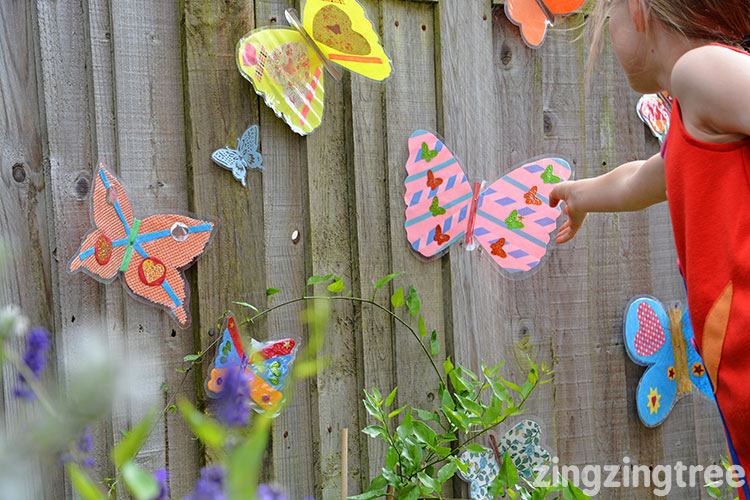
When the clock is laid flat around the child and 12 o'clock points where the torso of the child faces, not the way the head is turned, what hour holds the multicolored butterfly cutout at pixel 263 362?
The multicolored butterfly cutout is roughly at 11 o'clock from the child.

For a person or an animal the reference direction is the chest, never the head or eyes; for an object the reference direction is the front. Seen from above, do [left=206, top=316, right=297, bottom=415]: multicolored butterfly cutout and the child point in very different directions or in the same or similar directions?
very different directions

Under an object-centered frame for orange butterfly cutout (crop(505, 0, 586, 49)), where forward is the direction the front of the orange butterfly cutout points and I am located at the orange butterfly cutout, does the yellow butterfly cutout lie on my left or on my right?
on my right

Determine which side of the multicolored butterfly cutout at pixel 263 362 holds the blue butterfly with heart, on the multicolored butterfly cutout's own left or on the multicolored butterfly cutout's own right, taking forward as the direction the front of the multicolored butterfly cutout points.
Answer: on the multicolored butterfly cutout's own left

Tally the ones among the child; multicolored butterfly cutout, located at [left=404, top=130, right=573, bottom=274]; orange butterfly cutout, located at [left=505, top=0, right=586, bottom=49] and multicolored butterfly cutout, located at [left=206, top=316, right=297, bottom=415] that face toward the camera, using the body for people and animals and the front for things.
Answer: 3

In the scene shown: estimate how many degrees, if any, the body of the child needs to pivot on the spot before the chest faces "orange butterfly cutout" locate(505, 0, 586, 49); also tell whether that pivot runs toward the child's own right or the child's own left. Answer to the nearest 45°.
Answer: approximately 45° to the child's own right

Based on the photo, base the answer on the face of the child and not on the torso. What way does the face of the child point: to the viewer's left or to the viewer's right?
to the viewer's left

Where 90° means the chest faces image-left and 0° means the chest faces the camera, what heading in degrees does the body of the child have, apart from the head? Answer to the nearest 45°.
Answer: approximately 135°

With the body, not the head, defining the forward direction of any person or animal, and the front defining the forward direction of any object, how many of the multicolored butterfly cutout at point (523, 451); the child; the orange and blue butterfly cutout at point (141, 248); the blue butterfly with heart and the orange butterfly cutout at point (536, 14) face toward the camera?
4
